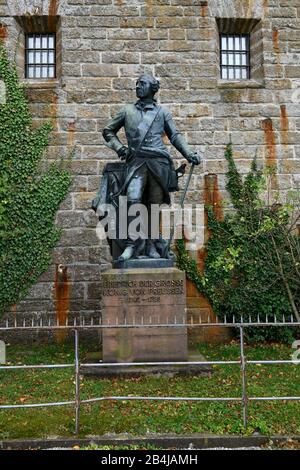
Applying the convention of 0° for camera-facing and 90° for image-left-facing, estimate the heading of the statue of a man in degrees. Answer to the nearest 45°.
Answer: approximately 0°
